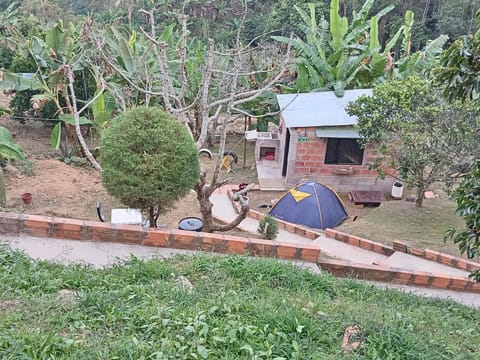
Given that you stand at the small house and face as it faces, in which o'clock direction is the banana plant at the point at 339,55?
The banana plant is roughly at 6 o'clock from the small house.

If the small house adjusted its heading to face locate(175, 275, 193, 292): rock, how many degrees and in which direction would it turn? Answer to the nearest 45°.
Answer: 0° — it already faces it

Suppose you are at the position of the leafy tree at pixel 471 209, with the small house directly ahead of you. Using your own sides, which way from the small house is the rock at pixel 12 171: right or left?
left

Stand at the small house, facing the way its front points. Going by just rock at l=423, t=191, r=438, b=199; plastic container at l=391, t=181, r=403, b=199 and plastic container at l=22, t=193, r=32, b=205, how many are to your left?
2

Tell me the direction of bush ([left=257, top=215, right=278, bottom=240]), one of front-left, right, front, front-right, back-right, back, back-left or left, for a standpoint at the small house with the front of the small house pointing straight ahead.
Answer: front

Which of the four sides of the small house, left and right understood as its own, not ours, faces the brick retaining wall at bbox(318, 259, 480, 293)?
front

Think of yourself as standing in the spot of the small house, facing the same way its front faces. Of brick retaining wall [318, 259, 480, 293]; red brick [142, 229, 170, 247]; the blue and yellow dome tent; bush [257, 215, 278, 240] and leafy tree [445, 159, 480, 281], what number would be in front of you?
5

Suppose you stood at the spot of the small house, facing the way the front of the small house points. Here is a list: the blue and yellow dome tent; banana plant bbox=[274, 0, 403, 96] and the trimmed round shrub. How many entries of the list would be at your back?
1

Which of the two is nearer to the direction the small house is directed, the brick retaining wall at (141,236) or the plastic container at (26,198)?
the brick retaining wall

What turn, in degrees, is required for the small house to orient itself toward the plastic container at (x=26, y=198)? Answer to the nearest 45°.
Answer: approximately 45° to its right

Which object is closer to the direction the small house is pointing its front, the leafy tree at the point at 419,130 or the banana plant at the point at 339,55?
the leafy tree

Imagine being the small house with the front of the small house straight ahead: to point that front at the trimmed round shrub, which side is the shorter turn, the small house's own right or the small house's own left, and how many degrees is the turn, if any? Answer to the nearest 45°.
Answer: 0° — it already faces it

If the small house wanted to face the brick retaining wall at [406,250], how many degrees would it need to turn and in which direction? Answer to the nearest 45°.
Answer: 0° — it already faces it

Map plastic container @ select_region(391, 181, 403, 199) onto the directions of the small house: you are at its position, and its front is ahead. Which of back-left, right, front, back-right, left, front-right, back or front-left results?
left

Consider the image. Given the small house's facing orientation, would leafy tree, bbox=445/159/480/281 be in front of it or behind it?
in front

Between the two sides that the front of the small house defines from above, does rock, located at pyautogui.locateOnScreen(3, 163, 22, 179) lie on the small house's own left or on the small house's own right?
on the small house's own right

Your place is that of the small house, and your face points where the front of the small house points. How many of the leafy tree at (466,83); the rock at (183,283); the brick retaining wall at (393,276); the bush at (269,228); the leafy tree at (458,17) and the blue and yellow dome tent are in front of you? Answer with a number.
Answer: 5

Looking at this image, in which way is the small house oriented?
toward the camera

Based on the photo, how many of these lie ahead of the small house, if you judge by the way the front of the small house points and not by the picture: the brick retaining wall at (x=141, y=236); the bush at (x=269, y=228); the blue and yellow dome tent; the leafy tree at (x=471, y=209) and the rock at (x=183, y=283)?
5
